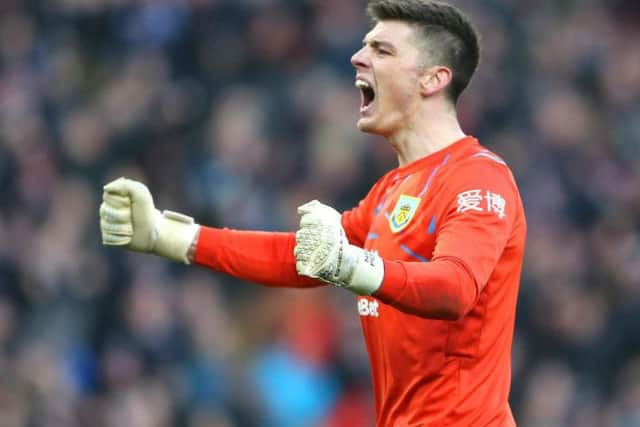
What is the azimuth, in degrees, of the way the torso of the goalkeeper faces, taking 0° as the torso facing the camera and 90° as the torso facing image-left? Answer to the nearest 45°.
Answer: approximately 90°

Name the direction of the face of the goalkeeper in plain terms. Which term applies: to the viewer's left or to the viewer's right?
to the viewer's left
